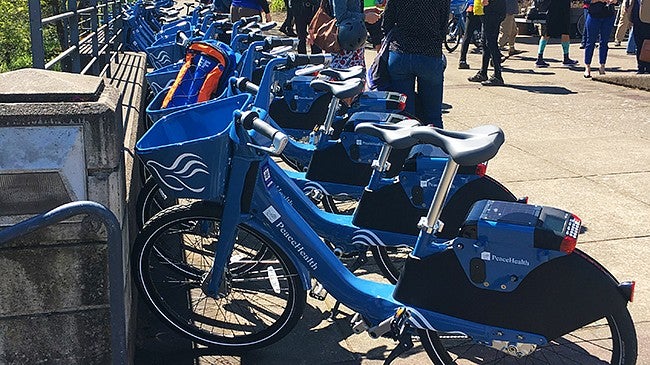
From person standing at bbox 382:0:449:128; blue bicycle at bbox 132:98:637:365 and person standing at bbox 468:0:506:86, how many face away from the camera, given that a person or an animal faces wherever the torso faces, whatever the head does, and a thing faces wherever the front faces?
1

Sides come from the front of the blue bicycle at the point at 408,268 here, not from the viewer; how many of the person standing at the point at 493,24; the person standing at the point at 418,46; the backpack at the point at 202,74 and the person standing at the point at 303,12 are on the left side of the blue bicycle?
0

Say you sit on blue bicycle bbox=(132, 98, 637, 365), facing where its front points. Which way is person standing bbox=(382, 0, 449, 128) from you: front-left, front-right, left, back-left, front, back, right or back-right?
right

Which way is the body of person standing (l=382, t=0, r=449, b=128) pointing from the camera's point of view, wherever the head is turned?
away from the camera

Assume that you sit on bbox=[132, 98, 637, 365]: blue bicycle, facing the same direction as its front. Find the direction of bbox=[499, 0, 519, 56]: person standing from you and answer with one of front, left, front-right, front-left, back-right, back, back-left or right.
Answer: right

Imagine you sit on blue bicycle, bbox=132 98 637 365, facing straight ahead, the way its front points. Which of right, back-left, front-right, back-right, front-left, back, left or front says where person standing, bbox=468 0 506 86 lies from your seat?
right

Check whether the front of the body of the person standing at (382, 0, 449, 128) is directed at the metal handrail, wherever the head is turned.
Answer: no

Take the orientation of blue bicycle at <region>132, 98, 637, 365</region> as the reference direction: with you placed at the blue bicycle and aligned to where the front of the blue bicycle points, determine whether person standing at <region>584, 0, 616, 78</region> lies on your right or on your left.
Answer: on your right

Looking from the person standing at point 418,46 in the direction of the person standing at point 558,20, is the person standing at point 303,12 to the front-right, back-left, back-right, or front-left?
front-left

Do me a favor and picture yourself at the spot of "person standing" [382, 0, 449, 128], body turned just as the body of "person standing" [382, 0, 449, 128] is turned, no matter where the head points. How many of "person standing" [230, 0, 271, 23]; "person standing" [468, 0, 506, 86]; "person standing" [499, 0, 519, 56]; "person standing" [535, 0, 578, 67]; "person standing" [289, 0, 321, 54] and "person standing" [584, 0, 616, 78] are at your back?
0

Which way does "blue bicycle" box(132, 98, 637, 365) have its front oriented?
to the viewer's left

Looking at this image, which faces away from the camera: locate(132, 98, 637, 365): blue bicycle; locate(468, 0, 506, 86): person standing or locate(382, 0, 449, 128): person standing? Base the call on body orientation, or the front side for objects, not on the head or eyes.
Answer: locate(382, 0, 449, 128): person standing

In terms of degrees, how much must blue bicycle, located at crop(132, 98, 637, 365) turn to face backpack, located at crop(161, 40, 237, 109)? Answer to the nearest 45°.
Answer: approximately 45° to its right

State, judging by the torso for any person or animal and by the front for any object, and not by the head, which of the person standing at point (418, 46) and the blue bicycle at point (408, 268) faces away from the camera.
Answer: the person standing

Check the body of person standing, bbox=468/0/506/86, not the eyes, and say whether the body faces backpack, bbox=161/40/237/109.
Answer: no

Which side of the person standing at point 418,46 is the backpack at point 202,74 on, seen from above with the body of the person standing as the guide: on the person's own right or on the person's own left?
on the person's own left

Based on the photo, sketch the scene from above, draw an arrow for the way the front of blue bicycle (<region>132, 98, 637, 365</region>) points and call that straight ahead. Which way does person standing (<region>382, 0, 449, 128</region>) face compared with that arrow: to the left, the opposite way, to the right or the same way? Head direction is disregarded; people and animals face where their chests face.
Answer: to the right
